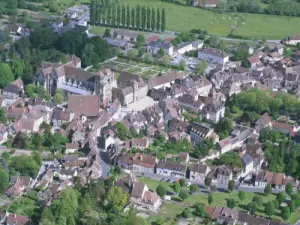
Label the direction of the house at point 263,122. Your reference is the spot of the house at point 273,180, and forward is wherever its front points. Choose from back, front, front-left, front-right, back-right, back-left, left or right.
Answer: back

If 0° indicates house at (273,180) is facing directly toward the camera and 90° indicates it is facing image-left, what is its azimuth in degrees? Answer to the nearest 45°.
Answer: approximately 0°

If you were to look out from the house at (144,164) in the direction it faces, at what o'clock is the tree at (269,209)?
The tree is roughly at 10 o'clock from the house.

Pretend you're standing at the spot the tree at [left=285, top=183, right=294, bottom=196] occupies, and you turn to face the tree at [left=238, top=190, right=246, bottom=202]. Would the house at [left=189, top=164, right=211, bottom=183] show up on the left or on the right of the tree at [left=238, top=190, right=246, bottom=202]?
right

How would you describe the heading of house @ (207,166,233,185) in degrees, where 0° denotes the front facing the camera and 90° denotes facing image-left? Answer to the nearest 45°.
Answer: approximately 0°
